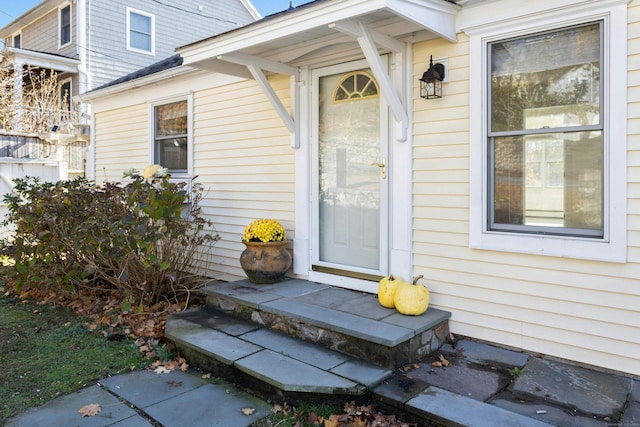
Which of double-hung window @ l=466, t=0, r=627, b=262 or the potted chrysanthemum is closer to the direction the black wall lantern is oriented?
the potted chrysanthemum

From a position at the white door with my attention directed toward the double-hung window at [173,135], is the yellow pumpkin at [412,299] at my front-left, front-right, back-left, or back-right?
back-left

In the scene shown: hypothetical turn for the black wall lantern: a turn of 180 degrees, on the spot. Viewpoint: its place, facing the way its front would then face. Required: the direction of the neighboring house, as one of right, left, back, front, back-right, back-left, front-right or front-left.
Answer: left

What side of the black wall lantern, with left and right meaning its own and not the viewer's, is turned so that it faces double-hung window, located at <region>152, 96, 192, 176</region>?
right

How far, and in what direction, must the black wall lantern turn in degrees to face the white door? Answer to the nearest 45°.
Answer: approximately 90° to its right

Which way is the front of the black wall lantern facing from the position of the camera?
facing the viewer and to the left of the viewer

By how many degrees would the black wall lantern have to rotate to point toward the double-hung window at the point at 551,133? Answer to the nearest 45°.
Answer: approximately 135° to its left

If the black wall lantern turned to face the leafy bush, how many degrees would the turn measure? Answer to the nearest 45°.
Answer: approximately 45° to its right
